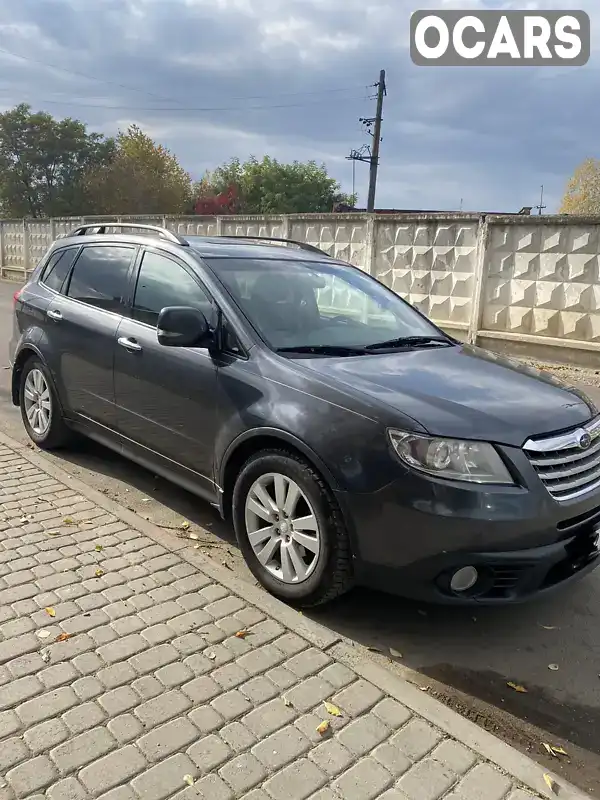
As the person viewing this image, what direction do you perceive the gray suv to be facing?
facing the viewer and to the right of the viewer

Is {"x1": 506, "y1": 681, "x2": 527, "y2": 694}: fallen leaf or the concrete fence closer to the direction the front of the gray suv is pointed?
the fallen leaf

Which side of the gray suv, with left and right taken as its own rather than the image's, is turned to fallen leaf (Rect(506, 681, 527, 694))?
front

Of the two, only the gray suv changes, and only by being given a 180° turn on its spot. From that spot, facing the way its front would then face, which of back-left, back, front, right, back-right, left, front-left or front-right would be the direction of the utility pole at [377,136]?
front-right

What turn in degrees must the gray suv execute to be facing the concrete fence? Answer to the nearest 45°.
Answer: approximately 135° to its left

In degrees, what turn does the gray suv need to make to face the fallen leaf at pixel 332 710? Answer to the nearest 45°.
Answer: approximately 45° to its right
